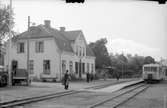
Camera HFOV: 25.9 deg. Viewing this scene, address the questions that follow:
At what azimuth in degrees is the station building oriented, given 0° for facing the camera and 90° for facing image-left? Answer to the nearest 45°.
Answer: approximately 315°

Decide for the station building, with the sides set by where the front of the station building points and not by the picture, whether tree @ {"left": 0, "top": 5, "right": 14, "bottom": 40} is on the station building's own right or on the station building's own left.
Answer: on the station building's own right

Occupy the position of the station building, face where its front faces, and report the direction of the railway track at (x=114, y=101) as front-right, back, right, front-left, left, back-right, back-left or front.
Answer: front-right
